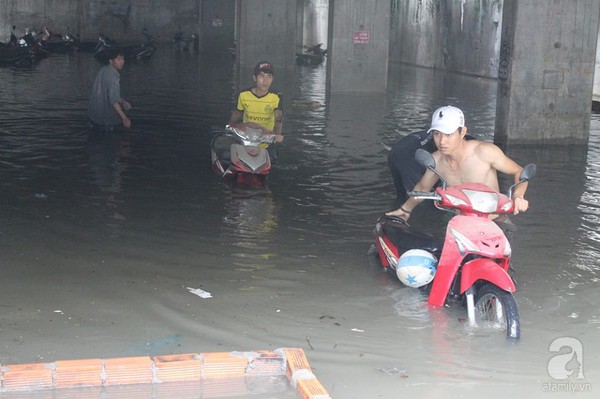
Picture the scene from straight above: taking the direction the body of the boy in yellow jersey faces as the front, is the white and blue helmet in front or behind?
in front

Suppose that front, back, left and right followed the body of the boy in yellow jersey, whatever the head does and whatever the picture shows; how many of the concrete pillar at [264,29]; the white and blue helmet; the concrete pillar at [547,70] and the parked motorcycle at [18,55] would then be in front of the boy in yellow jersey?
1

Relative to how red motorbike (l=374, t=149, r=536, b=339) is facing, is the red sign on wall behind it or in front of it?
behind

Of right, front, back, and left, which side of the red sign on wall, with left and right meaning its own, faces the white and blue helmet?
front

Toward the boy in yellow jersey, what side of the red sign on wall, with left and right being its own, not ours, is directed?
front

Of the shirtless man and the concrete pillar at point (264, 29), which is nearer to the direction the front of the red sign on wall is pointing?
the shirtless man

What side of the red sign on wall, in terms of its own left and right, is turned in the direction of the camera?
front

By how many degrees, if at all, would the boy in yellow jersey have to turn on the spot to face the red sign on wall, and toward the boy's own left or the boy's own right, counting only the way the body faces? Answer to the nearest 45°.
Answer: approximately 180°

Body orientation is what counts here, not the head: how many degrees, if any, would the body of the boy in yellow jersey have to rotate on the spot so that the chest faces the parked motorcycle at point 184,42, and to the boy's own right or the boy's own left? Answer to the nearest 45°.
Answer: approximately 180°

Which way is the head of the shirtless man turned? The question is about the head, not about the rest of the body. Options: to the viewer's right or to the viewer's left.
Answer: to the viewer's left

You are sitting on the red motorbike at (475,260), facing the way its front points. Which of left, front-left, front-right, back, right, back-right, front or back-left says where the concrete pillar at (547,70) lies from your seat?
back-left

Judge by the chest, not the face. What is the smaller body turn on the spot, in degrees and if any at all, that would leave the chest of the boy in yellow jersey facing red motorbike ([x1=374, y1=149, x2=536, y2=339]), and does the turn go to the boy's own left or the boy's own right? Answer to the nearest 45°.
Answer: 0° — they already face it

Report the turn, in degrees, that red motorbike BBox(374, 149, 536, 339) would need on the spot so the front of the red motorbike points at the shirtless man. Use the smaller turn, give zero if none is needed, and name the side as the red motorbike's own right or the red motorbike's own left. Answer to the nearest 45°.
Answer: approximately 135° to the red motorbike's own left

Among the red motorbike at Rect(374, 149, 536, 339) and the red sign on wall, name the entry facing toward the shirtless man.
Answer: the red sign on wall

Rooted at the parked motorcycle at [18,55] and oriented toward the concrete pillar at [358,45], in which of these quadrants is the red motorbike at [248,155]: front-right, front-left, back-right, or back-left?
front-right

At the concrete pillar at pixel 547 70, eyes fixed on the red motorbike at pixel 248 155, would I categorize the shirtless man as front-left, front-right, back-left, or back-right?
front-left

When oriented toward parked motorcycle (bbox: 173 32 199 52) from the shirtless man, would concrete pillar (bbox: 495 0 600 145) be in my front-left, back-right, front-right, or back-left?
front-right

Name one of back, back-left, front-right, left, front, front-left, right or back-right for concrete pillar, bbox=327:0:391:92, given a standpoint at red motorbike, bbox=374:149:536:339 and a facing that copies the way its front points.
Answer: back-left
